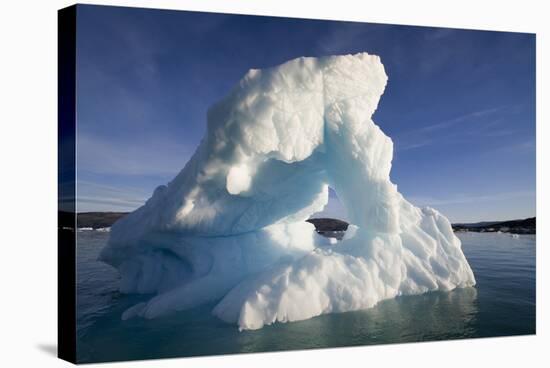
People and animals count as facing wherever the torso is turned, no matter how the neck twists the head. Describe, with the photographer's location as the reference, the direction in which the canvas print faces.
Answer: facing the viewer and to the right of the viewer
